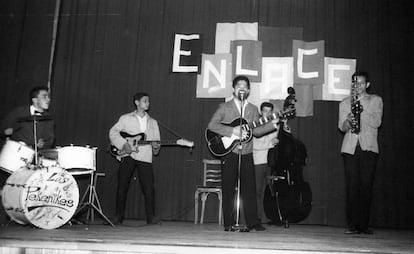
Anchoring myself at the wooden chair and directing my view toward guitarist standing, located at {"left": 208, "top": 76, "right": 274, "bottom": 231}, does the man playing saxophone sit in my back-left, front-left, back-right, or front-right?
front-left

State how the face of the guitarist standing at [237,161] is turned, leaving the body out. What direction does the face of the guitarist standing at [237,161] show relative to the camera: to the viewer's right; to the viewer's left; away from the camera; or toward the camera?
toward the camera

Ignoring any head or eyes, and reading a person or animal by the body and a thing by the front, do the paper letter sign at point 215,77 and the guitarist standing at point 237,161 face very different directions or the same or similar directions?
same or similar directions

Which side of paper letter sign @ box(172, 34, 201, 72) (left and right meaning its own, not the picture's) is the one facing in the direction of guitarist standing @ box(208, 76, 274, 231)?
front

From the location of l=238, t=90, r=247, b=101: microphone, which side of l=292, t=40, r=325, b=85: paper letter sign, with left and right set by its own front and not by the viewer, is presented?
front

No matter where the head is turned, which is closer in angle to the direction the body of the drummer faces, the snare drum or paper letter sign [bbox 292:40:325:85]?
the snare drum

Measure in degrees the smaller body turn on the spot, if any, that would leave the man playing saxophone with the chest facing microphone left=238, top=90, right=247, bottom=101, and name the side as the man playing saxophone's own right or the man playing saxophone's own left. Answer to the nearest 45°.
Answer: approximately 45° to the man playing saxophone's own right

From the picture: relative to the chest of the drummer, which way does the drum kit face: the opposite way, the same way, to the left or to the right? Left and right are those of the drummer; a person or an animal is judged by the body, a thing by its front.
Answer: the same way

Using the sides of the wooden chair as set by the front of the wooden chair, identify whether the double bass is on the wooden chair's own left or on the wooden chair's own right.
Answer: on the wooden chair's own left

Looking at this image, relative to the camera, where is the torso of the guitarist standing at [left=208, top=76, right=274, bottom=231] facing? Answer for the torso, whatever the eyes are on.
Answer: toward the camera

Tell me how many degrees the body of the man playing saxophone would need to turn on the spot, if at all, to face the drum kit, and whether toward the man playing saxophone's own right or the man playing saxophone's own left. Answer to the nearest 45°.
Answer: approximately 45° to the man playing saxophone's own right

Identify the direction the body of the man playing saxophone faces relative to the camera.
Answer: toward the camera
